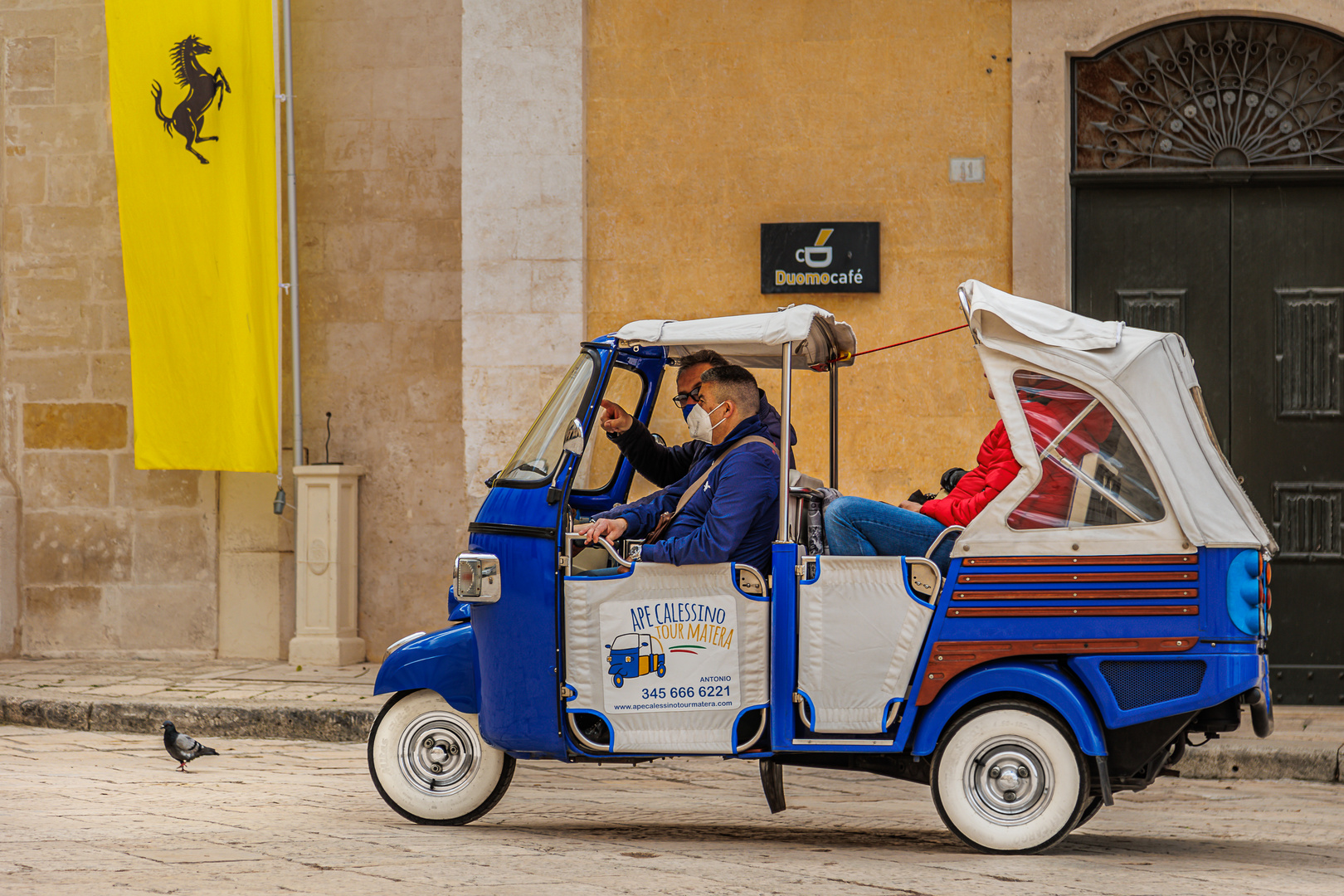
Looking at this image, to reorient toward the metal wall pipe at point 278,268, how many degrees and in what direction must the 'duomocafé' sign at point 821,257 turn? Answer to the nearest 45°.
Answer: approximately 90° to its right

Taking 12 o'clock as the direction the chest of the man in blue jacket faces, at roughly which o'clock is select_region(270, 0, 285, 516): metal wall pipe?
The metal wall pipe is roughly at 2 o'clock from the man in blue jacket.

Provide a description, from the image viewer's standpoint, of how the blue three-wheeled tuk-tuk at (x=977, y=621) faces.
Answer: facing to the left of the viewer

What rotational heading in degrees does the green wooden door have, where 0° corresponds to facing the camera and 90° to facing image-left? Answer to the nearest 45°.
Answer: approximately 0°

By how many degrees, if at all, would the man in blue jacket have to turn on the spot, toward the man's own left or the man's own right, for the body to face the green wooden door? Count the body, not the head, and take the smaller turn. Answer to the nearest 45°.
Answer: approximately 135° to the man's own right

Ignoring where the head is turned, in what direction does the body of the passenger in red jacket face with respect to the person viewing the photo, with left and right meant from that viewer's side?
facing to the left of the viewer

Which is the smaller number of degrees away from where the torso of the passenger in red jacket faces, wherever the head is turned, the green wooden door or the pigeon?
the pigeon

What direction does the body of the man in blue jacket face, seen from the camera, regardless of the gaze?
to the viewer's left

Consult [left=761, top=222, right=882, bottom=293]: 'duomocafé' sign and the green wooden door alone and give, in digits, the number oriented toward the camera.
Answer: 2

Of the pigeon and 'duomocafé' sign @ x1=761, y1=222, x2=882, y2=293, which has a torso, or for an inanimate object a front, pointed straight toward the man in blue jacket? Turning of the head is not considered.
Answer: the 'duomocafé' sign

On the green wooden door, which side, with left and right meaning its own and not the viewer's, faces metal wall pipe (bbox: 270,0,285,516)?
right

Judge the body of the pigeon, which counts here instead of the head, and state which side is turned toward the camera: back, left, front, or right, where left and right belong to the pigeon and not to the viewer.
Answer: left

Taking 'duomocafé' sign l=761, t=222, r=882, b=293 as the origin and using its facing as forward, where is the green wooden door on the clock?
The green wooden door is roughly at 9 o'clock from the 'duomocafé' sign.

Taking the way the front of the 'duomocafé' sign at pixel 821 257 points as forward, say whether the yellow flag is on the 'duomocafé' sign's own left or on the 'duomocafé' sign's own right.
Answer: on the 'duomocafé' sign's own right

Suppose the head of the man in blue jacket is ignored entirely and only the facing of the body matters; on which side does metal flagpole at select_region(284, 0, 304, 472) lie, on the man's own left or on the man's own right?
on the man's own right
